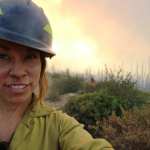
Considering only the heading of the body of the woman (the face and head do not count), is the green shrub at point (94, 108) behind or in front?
behind

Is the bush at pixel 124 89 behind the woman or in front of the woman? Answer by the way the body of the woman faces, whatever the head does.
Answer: behind
